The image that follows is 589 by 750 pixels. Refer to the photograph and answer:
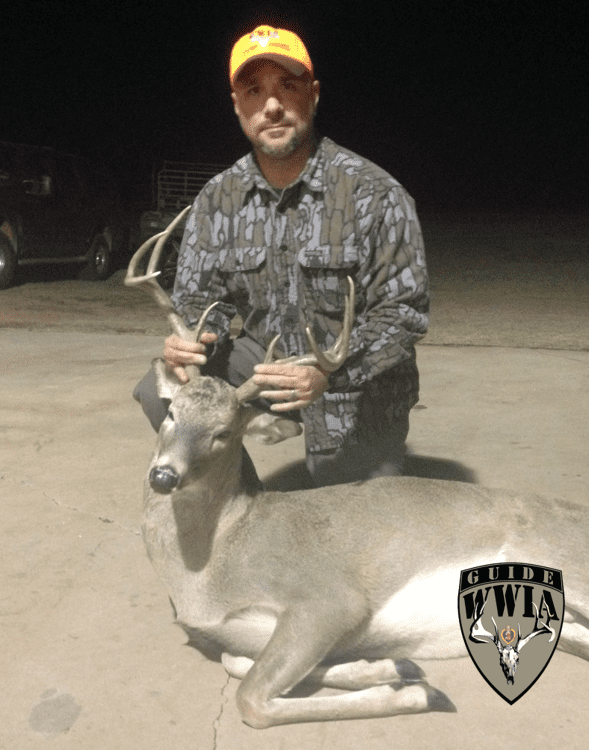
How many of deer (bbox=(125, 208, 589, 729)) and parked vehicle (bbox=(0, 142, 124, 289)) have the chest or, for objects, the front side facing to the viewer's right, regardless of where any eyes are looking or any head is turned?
0

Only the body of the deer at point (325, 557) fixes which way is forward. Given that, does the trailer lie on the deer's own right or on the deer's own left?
on the deer's own right

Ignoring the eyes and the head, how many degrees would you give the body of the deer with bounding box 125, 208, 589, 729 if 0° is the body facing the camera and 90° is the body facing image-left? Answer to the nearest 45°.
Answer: approximately 90°

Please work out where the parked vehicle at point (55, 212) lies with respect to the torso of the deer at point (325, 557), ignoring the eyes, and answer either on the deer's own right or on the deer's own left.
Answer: on the deer's own right

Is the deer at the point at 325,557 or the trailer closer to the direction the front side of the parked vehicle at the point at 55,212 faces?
the deer
